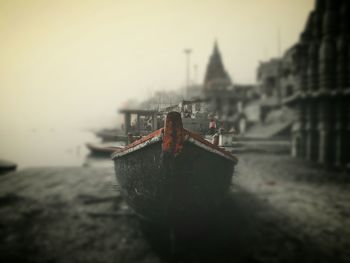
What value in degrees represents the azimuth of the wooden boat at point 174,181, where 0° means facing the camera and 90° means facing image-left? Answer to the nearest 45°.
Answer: approximately 0°

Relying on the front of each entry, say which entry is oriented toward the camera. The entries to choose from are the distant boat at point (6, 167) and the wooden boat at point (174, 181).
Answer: the wooden boat

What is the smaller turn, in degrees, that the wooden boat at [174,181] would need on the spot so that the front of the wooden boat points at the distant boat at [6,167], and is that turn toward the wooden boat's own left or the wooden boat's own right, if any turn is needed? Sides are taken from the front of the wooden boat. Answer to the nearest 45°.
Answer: approximately 135° to the wooden boat's own right
